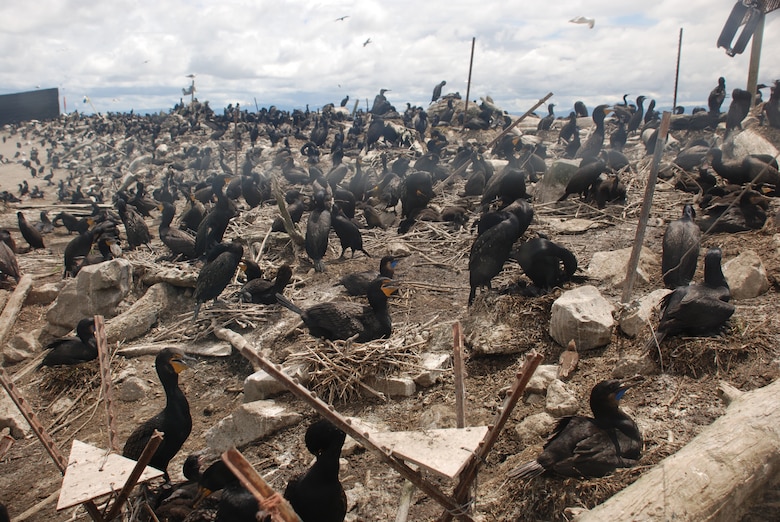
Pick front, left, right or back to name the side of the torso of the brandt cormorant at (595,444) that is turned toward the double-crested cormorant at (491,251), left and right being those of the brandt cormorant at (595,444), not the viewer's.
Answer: left

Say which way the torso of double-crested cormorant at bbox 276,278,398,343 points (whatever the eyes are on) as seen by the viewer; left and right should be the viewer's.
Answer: facing to the right of the viewer

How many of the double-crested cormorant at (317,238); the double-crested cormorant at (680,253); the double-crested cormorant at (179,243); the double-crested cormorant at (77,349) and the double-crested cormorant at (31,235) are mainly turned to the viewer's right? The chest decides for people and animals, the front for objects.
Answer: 1

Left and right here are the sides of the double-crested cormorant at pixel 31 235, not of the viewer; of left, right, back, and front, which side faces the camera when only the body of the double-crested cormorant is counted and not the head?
left

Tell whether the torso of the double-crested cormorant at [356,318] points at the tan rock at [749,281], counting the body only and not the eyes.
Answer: yes

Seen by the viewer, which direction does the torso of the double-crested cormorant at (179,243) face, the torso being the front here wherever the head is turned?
to the viewer's left
